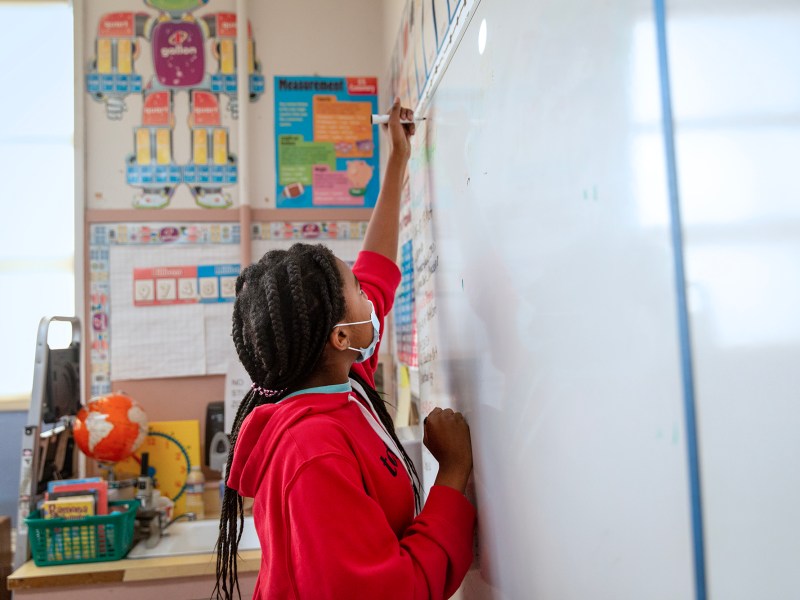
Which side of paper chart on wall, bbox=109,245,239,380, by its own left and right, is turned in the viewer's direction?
front

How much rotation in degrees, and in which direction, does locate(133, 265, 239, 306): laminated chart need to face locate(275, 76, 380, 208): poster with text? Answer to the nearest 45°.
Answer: approximately 90° to its left

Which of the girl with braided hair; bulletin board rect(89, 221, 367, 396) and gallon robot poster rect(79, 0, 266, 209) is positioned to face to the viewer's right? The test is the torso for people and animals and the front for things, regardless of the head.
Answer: the girl with braided hair

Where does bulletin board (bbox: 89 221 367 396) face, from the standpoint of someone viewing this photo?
facing the viewer

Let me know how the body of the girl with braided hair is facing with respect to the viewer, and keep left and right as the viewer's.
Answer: facing to the right of the viewer

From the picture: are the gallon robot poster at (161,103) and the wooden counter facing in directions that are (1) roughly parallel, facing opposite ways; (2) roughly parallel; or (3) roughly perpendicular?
roughly parallel

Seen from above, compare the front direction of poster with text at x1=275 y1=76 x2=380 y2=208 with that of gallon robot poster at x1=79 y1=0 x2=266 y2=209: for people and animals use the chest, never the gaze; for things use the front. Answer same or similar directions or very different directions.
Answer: same or similar directions

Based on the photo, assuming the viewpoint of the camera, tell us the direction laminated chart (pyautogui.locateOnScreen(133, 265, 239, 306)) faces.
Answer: facing the viewer

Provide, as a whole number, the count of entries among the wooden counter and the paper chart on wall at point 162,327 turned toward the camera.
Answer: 2

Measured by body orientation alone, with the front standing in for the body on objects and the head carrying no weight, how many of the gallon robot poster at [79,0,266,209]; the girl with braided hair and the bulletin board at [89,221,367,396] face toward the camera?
2

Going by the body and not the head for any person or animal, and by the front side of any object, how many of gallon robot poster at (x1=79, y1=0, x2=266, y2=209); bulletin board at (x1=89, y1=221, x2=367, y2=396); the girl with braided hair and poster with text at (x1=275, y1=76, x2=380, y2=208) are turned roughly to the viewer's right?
1

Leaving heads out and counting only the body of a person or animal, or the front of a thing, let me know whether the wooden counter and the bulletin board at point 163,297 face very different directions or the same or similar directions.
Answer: same or similar directions

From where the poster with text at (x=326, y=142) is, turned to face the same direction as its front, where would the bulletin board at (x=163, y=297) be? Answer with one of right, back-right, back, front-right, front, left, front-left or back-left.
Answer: right

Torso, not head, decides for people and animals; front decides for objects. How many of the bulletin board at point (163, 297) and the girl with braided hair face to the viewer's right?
1

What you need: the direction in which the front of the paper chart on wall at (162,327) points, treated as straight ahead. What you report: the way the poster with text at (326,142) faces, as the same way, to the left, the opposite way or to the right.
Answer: the same way

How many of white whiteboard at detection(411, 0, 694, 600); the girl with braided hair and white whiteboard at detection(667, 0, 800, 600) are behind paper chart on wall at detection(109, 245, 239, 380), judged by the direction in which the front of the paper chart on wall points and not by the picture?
0
